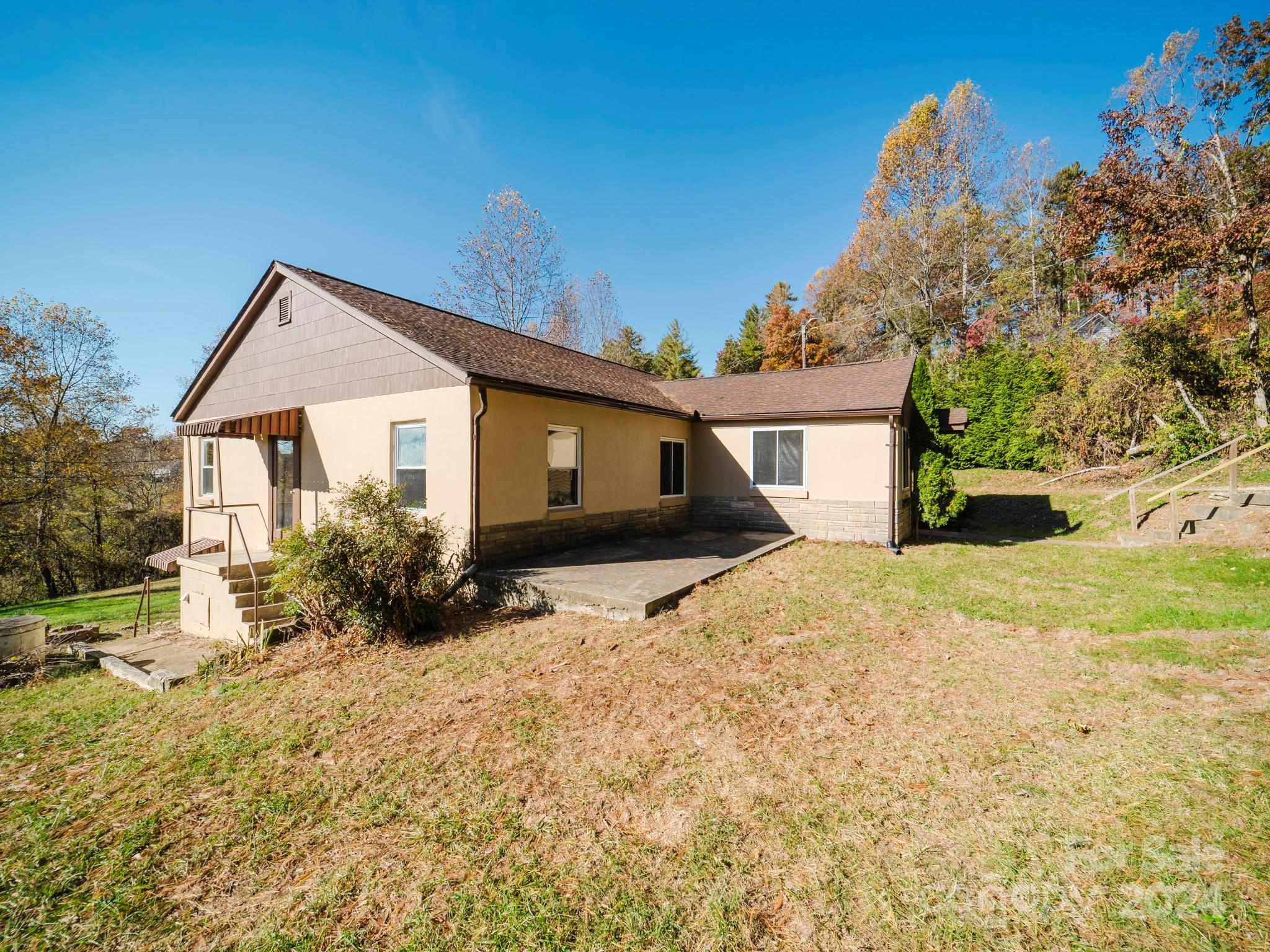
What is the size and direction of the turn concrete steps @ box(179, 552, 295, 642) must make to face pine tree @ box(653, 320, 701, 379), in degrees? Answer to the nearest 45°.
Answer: approximately 90° to its left

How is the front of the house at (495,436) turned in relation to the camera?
facing the viewer and to the left of the viewer

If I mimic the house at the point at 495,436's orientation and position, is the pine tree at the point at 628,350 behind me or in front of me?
behind

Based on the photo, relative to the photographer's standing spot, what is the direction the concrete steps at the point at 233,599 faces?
facing the viewer and to the right of the viewer

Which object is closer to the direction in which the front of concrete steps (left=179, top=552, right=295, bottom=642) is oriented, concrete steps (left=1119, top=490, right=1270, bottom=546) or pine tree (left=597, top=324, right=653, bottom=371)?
the concrete steps

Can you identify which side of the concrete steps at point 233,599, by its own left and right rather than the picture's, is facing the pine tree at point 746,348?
left

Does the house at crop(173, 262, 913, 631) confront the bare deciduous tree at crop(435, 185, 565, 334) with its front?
no

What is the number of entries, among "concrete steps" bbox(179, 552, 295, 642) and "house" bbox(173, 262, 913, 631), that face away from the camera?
0

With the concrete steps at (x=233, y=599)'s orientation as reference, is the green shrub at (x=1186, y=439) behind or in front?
in front

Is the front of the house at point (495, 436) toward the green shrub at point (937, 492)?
no

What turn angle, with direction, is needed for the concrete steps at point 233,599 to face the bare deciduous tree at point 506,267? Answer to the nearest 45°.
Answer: approximately 90° to its left

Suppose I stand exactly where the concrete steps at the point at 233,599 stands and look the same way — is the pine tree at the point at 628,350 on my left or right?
on my left

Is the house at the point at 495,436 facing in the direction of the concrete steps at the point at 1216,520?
no

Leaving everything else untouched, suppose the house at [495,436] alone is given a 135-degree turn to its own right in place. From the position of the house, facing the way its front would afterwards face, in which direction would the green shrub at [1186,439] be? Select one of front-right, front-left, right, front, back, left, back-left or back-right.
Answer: right
